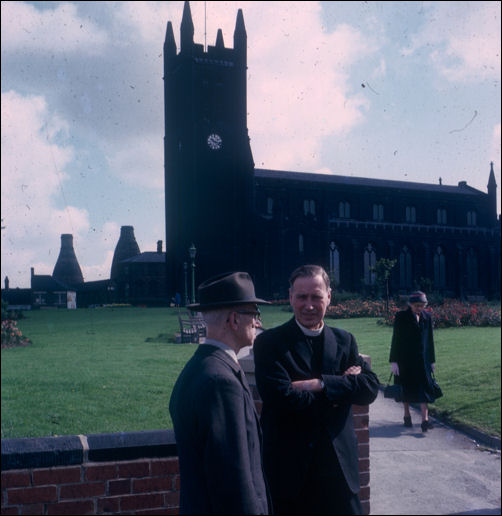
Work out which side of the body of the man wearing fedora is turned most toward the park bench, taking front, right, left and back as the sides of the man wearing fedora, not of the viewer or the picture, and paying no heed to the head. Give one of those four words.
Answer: left

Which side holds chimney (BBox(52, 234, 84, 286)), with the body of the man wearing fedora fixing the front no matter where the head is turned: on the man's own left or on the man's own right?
on the man's own left

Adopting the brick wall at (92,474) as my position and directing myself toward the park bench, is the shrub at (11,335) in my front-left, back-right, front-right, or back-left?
front-left

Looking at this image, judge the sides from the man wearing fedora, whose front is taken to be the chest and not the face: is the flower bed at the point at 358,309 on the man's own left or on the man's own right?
on the man's own left

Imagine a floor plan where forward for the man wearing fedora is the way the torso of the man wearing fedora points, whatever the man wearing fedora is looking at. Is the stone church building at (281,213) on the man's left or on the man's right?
on the man's left

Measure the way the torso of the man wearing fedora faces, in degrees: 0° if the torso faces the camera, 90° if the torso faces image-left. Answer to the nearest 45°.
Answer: approximately 270°
